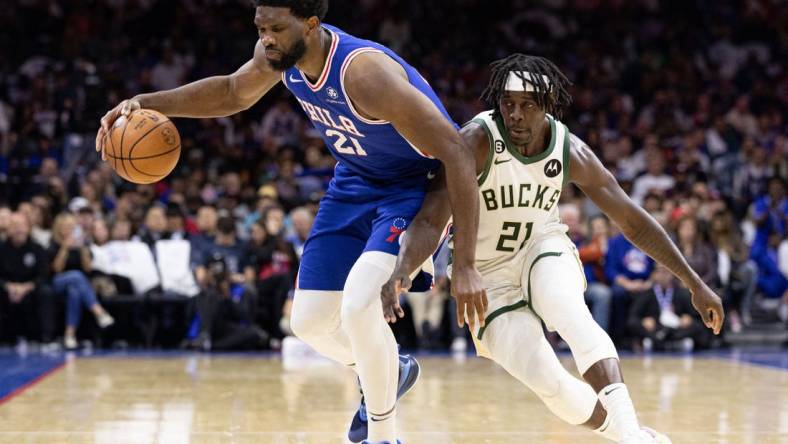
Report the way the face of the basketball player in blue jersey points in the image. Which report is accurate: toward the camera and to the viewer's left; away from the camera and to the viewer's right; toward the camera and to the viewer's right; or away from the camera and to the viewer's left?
toward the camera and to the viewer's left

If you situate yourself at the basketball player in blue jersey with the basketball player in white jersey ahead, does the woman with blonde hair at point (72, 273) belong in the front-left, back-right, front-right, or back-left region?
back-left

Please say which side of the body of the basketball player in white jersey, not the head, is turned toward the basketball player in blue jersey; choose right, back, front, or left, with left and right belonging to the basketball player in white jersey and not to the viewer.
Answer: right

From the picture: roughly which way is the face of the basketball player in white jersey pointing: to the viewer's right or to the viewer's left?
to the viewer's left

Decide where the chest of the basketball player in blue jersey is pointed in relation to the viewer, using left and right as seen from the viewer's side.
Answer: facing the viewer and to the left of the viewer

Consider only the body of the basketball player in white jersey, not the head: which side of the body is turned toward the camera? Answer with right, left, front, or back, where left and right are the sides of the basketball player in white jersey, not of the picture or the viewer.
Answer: front

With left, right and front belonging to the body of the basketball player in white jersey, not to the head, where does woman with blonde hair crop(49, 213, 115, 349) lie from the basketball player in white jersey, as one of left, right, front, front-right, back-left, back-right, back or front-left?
back-right

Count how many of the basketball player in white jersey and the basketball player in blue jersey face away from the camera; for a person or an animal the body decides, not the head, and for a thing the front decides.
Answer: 0
